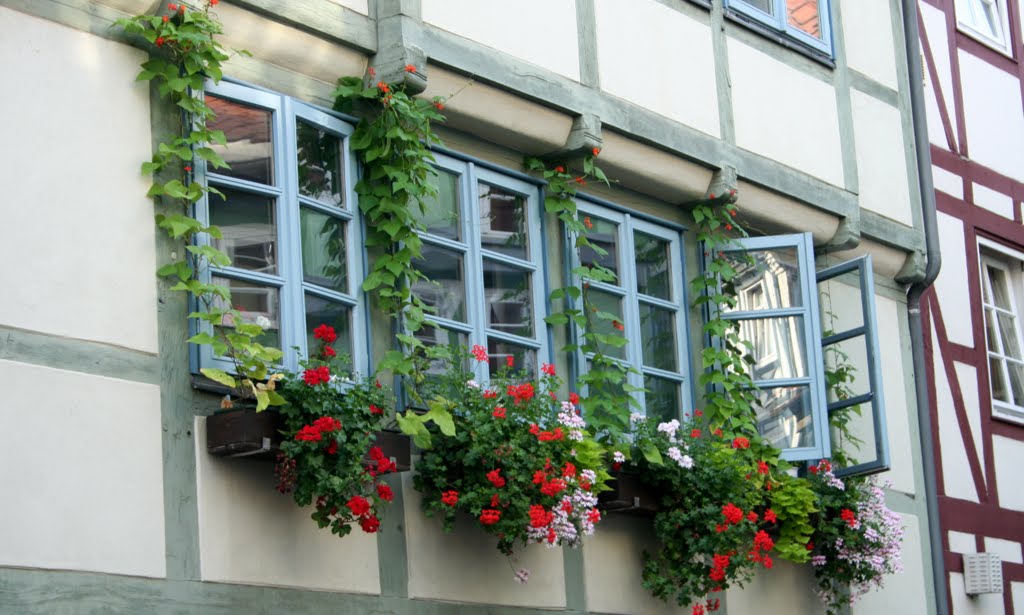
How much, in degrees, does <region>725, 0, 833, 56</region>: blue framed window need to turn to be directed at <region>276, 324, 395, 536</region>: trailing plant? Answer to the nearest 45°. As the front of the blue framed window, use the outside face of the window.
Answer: approximately 90° to its right

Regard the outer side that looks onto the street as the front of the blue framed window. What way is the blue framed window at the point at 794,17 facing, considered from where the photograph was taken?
facing the viewer and to the right of the viewer

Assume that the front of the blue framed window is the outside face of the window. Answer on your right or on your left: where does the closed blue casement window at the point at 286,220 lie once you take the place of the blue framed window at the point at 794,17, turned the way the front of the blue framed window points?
on your right

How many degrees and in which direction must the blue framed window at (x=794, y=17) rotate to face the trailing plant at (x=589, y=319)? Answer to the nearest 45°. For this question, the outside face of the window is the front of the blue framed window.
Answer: approximately 90° to its right

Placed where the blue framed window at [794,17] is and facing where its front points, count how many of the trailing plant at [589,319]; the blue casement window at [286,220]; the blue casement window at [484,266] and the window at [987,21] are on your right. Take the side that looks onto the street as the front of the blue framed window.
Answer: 3

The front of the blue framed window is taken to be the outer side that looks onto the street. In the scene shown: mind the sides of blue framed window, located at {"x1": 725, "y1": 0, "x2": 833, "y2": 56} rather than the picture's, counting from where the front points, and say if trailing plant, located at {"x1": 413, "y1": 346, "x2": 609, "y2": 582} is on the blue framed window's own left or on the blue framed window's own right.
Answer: on the blue framed window's own right

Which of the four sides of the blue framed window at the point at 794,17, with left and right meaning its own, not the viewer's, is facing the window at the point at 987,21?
left

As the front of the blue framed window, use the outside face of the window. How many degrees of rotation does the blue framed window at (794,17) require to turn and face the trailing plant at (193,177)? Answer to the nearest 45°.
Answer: approximately 90° to its right
